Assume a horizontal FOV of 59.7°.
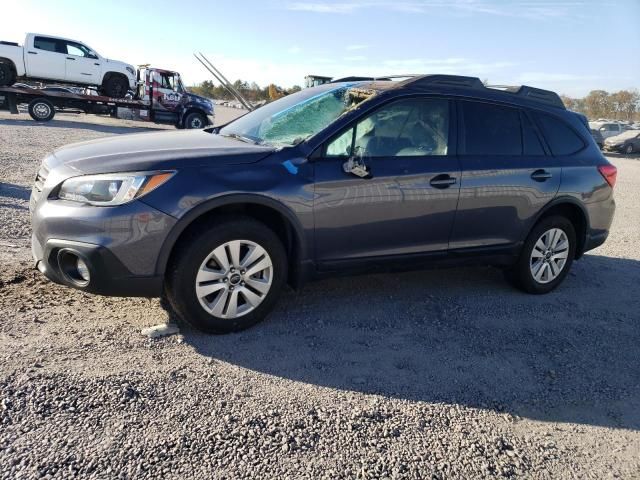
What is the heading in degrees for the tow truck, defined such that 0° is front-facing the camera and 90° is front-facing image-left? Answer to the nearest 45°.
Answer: approximately 270°

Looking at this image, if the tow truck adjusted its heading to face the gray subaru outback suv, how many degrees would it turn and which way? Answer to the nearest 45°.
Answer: approximately 90° to its right

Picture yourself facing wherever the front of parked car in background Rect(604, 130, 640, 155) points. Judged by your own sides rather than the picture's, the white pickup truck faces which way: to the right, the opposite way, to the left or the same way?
the opposite way

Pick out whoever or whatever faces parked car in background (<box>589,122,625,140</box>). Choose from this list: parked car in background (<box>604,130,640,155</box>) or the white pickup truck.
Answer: the white pickup truck

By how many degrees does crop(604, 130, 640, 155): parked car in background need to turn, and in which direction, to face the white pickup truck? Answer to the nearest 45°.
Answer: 0° — it already faces it

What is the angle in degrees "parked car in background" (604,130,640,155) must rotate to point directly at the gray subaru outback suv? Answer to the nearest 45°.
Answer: approximately 45° to its left

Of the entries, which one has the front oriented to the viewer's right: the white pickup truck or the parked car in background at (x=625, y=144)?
the white pickup truck

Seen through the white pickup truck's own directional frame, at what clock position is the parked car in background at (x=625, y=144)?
The parked car in background is roughly at 12 o'clock from the white pickup truck.

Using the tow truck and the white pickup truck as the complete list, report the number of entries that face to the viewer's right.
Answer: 2

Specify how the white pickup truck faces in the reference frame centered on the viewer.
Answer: facing to the right of the viewer

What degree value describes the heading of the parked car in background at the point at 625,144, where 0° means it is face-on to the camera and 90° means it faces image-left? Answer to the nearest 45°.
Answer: approximately 45°
